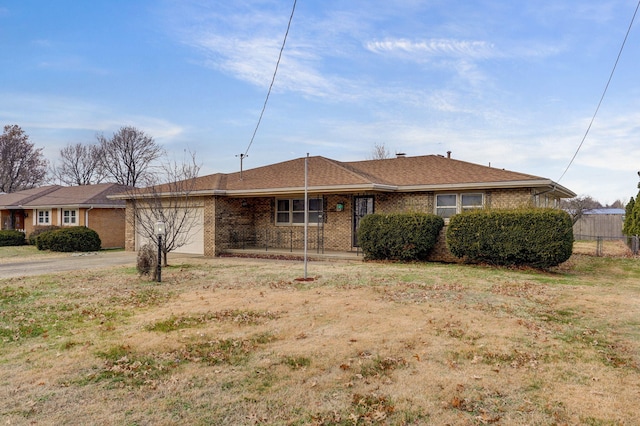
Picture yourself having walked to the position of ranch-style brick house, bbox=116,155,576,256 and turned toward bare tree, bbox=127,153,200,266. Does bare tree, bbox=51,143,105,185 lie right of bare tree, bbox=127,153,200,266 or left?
right

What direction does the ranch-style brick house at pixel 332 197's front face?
toward the camera

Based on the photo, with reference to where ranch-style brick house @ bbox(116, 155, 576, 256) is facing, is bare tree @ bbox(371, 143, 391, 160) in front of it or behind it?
behind

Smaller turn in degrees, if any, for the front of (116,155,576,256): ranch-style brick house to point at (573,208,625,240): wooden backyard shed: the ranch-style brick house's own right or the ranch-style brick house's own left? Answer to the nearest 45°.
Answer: approximately 135° to the ranch-style brick house's own left

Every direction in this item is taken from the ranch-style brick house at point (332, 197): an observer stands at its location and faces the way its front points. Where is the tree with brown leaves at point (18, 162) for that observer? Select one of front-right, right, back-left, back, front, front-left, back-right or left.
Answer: back-right

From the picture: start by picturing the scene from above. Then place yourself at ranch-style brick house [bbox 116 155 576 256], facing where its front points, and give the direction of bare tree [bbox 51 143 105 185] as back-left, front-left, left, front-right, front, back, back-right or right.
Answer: back-right

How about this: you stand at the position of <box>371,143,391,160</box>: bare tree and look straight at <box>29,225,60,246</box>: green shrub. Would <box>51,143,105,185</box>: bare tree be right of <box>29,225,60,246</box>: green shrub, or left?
right

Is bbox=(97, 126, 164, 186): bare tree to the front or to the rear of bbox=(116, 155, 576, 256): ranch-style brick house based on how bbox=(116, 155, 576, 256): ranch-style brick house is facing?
to the rear

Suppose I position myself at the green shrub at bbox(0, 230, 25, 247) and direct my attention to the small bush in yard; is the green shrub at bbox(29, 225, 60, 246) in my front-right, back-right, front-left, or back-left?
front-left

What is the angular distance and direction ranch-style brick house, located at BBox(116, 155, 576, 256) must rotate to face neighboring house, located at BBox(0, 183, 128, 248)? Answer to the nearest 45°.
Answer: approximately 135° to its right

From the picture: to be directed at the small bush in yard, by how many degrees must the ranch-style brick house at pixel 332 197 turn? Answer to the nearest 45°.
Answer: approximately 45° to its right
